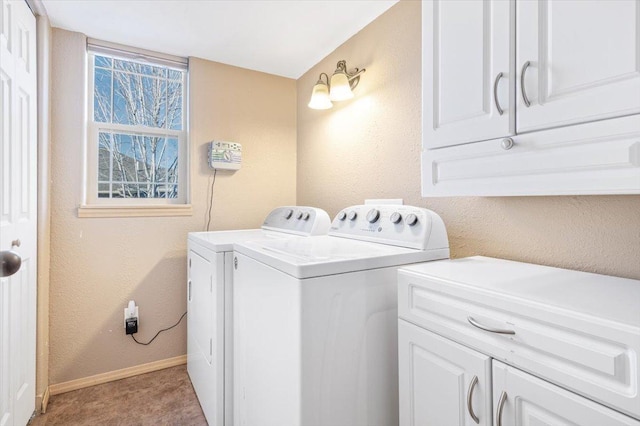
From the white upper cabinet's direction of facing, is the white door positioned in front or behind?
in front

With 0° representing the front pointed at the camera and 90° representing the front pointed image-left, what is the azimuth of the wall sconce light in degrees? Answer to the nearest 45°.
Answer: approximately 45°

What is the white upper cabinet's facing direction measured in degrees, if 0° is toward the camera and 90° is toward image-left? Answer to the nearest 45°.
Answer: approximately 45°
